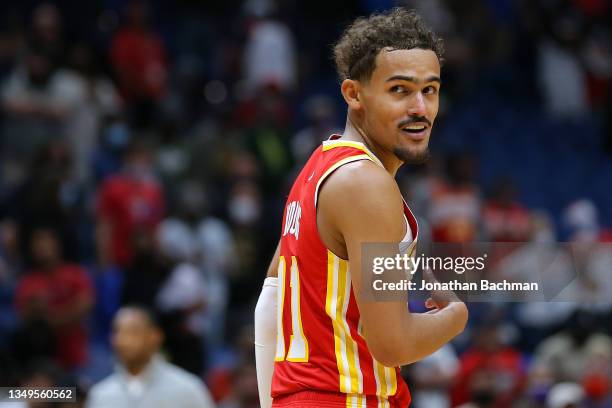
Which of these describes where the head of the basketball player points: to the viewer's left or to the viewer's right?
to the viewer's right

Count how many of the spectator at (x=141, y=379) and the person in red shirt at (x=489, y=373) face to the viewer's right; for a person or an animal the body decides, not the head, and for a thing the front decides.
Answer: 0

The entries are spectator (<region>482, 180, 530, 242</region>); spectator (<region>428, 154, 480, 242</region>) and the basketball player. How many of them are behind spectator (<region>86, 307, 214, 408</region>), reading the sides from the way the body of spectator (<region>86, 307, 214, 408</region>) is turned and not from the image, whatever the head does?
2

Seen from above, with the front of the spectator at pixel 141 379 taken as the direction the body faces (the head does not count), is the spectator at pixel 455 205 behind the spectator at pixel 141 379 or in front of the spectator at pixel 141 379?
behind

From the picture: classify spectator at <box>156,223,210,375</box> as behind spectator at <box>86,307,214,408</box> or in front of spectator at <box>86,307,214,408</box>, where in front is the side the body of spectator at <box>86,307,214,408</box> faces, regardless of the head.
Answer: behind

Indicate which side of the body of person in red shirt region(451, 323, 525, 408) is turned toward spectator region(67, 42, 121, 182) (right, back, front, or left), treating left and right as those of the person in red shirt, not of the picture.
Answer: right

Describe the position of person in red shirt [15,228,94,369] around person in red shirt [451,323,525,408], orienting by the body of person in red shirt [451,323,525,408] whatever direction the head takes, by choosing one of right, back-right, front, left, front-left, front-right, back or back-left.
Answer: right

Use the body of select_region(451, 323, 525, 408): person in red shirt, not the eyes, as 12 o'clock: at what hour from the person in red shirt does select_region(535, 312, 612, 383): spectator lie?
The spectator is roughly at 8 o'clock from the person in red shirt.

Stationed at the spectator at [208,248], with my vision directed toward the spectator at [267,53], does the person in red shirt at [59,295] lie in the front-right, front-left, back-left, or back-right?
back-left

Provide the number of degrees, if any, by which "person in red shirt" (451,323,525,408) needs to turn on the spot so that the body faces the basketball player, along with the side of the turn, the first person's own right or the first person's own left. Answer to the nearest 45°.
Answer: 0° — they already face them
